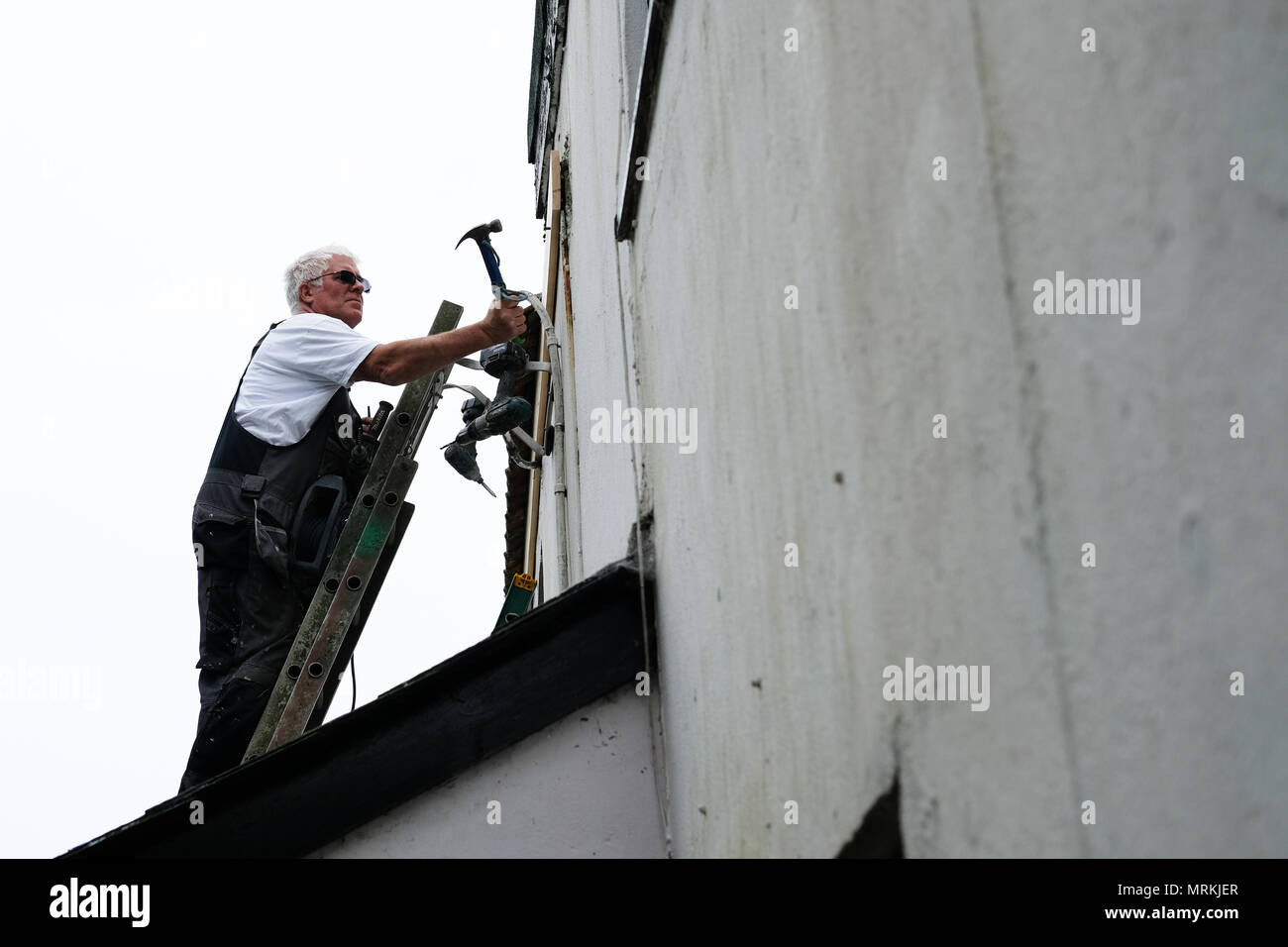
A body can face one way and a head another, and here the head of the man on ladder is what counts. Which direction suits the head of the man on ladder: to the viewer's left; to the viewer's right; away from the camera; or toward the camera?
to the viewer's right

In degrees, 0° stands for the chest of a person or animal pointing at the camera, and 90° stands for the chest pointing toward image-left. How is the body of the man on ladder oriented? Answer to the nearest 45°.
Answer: approximately 270°
